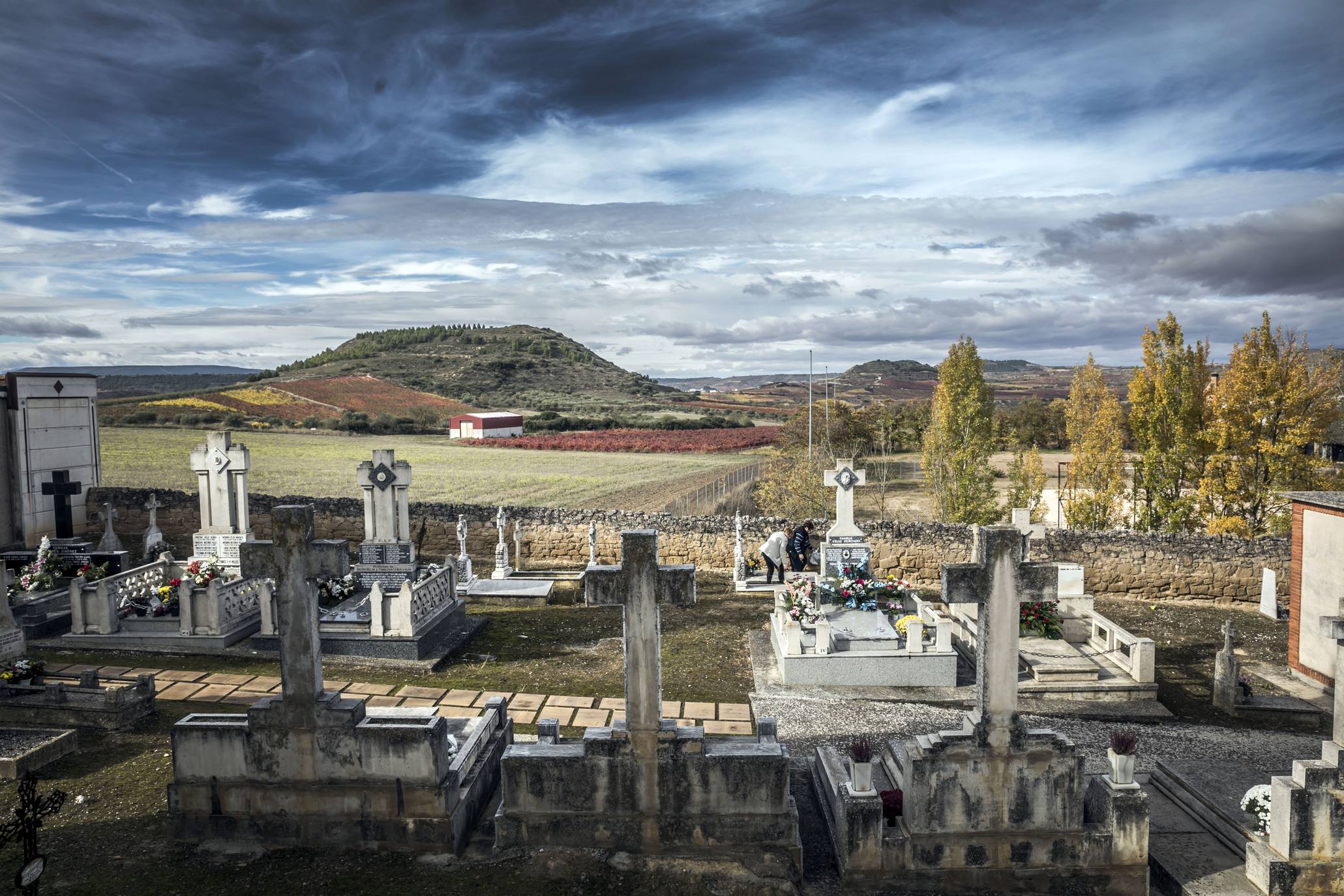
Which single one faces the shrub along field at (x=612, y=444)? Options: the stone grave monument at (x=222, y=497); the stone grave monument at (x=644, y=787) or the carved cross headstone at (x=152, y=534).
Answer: the stone grave monument at (x=644, y=787)

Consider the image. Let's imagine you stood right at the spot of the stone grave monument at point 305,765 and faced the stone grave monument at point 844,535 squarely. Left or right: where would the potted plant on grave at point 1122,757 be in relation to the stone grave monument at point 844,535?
right

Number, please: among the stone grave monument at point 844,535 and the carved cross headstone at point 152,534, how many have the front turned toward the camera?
2

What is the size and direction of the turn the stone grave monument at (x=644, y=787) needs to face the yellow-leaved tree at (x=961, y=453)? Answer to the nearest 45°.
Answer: approximately 45° to its right

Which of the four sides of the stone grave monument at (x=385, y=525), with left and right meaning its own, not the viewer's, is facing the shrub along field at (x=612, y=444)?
back

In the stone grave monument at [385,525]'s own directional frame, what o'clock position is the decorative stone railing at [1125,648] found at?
The decorative stone railing is roughly at 10 o'clock from the stone grave monument.

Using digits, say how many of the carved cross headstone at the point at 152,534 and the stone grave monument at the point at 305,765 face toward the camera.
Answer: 1

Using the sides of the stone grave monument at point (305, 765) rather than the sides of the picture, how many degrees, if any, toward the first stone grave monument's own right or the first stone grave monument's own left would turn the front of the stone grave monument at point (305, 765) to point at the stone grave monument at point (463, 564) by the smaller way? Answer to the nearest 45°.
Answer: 0° — it already faces it

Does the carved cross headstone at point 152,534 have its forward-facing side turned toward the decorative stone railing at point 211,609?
yes

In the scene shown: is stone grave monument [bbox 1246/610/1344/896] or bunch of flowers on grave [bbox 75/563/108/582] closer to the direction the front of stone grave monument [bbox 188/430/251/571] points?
the stone grave monument

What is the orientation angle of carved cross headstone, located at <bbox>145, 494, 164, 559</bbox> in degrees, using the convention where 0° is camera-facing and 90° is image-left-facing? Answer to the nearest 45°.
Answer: approximately 0°
